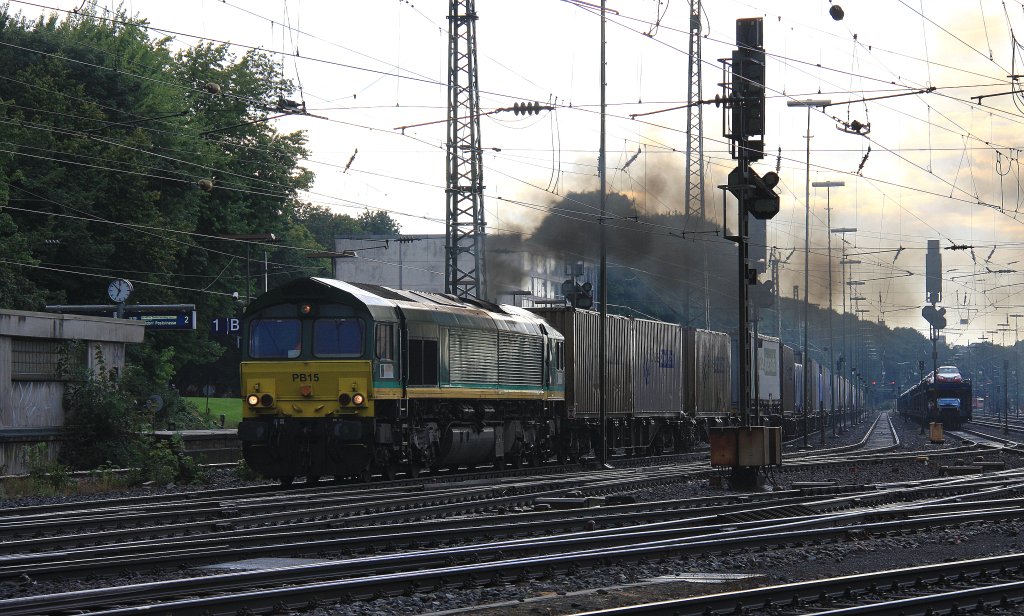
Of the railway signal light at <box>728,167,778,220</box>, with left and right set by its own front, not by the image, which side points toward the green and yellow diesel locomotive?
left

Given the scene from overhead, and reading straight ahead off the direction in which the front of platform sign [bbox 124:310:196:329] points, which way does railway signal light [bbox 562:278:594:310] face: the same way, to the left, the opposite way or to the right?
the opposite way

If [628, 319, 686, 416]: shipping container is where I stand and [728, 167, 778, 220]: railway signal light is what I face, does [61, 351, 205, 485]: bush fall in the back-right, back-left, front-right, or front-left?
front-right

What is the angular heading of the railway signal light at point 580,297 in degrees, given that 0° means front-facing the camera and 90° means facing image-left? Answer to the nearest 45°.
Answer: approximately 180°

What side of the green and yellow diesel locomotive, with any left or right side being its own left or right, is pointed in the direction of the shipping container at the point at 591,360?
back

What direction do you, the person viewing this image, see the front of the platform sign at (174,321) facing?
facing the viewer

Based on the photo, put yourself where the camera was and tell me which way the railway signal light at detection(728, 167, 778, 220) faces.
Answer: facing away from the viewer

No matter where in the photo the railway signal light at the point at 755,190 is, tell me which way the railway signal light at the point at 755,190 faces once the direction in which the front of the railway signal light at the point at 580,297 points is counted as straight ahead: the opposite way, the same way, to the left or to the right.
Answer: the same way
